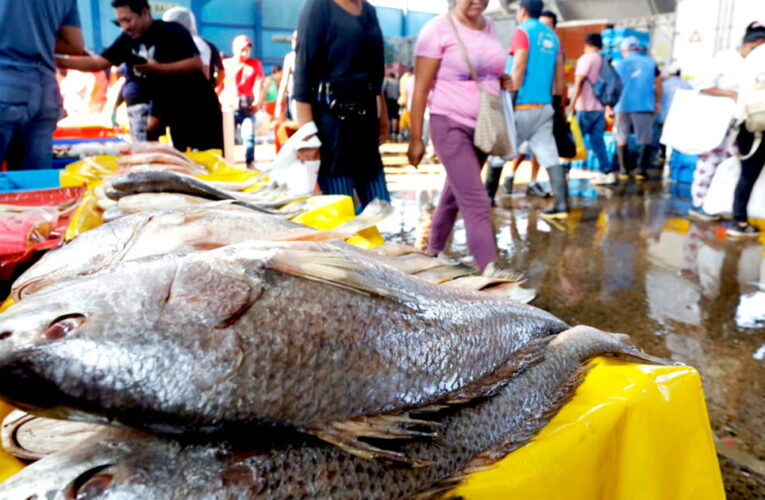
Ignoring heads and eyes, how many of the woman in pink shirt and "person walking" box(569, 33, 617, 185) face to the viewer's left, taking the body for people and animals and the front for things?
1

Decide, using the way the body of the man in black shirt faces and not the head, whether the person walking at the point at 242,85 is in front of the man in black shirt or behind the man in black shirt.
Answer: behind

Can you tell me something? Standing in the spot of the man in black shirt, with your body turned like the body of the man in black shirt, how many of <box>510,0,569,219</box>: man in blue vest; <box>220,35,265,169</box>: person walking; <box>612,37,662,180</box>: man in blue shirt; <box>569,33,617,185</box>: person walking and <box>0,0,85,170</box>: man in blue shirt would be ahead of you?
1

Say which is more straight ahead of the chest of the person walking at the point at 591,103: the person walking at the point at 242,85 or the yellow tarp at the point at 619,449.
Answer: the person walking

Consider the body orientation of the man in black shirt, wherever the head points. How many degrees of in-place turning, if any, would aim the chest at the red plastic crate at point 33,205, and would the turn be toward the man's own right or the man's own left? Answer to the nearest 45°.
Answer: approximately 45° to the man's own left

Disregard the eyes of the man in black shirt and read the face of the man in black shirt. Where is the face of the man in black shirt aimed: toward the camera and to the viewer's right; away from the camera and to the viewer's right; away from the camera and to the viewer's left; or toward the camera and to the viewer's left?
toward the camera and to the viewer's left

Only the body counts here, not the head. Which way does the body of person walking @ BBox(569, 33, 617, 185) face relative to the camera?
to the viewer's left
